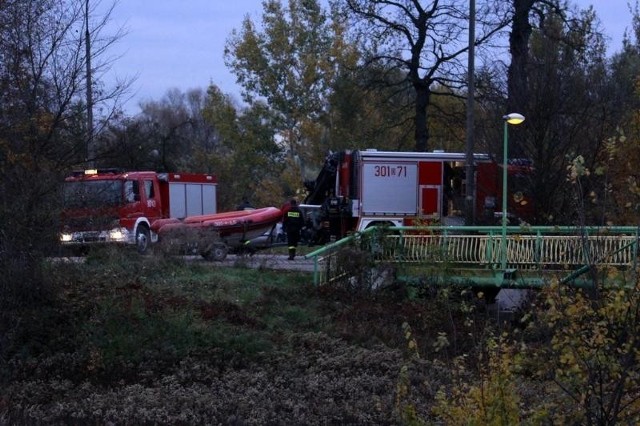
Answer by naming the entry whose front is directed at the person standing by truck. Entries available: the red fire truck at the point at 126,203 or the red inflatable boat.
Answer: the red inflatable boat

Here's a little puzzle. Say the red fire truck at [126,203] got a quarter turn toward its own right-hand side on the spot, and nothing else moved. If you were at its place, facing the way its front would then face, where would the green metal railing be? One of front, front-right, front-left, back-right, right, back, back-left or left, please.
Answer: back

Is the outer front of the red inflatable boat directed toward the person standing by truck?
yes

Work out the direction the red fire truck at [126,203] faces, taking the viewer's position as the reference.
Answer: facing the viewer and to the left of the viewer

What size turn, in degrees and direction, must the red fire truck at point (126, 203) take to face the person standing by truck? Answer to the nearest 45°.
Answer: approximately 135° to its left

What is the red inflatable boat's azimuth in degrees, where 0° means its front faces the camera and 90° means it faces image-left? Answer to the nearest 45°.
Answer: approximately 270°
